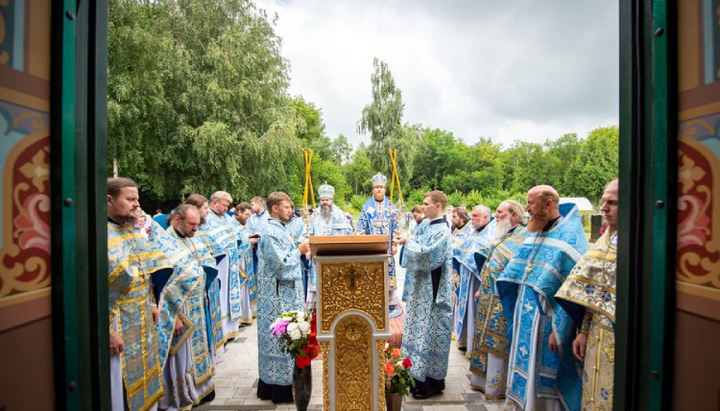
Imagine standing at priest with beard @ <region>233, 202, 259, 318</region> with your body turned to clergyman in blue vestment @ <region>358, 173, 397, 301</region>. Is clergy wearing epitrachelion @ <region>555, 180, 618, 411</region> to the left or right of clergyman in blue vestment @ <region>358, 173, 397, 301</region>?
right

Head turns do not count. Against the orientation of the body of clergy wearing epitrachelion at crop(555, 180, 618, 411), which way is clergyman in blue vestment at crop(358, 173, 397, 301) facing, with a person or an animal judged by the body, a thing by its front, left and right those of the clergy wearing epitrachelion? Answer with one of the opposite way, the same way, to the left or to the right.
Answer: to the left

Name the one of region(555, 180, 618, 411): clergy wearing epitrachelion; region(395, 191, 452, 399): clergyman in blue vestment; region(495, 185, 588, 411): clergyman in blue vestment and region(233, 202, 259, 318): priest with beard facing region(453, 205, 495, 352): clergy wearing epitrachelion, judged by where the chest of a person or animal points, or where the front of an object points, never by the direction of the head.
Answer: the priest with beard

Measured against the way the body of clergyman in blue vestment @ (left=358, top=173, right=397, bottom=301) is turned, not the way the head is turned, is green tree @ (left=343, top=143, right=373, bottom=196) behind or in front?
behind

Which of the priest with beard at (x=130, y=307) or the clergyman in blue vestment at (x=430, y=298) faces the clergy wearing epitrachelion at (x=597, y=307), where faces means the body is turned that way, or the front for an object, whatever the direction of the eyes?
the priest with beard

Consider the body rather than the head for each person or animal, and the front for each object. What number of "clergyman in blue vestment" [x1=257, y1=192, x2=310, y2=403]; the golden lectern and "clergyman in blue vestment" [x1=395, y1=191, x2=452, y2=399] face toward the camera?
1

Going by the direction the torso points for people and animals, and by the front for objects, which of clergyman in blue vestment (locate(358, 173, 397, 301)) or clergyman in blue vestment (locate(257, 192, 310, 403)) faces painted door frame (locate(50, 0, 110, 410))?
clergyman in blue vestment (locate(358, 173, 397, 301))

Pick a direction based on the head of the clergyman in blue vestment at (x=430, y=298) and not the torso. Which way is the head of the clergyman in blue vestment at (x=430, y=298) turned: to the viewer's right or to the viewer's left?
to the viewer's left

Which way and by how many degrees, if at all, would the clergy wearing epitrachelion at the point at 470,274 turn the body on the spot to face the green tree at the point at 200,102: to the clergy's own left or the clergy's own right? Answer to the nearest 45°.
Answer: approximately 90° to the clergy's own right

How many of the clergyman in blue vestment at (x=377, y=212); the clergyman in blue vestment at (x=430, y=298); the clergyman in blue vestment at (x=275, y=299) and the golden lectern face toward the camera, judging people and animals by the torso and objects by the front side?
2

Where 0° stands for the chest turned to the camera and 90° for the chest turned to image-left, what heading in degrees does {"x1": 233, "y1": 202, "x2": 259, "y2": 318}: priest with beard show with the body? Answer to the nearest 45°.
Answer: approximately 315°

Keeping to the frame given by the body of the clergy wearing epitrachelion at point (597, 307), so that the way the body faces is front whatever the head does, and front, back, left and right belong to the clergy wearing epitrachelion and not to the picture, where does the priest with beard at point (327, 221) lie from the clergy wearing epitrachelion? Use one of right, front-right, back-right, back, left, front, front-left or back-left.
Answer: right

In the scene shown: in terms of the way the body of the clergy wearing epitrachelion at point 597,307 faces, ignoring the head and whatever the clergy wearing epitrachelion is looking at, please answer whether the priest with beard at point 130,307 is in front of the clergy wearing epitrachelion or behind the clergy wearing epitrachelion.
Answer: in front

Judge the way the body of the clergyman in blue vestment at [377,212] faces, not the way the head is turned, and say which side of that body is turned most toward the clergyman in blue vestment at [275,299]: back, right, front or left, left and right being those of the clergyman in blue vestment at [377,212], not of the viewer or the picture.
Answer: front

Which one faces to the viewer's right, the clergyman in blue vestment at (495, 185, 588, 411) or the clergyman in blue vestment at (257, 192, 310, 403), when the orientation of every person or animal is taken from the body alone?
the clergyman in blue vestment at (257, 192, 310, 403)

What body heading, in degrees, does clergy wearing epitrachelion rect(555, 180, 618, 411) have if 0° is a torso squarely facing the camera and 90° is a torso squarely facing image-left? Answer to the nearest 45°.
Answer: approximately 45°

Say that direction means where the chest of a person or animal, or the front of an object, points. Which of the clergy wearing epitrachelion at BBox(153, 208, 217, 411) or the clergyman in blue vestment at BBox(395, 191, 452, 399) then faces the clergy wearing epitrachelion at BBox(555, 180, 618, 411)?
the clergy wearing epitrachelion at BBox(153, 208, 217, 411)
